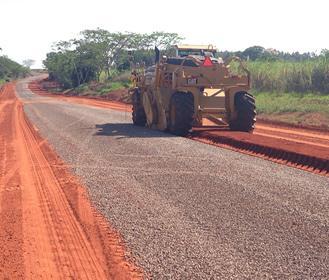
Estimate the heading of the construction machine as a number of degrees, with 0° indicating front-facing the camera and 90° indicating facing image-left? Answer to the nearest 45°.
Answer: approximately 135°
